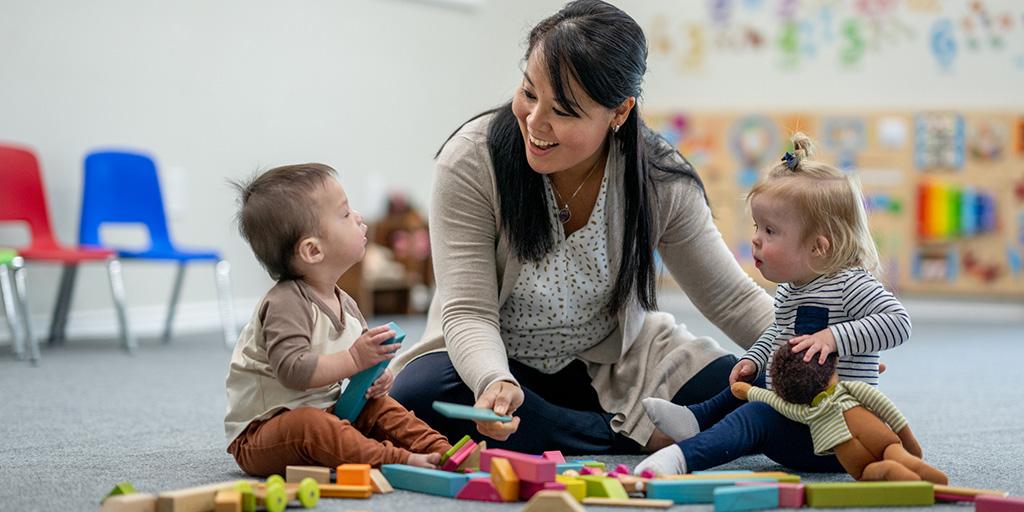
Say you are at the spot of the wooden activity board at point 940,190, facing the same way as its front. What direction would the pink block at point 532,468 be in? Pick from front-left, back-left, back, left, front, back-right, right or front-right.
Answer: front

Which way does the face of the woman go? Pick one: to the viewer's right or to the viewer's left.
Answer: to the viewer's left

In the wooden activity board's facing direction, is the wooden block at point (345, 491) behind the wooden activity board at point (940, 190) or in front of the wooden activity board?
in front

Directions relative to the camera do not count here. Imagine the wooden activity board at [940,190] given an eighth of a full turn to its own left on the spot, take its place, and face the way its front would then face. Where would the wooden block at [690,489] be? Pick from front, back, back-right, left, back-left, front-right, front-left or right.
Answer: front-right

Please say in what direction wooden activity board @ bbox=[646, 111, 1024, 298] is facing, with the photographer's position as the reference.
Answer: facing the viewer

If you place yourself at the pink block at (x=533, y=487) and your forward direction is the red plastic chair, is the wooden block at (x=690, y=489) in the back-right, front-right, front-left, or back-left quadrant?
back-right

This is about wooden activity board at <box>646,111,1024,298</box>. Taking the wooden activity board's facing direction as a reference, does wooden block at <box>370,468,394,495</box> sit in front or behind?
in front

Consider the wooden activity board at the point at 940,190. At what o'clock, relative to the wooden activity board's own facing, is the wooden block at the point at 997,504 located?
The wooden block is roughly at 12 o'clock from the wooden activity board.

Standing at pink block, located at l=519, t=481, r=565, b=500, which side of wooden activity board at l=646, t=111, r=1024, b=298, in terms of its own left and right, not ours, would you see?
front

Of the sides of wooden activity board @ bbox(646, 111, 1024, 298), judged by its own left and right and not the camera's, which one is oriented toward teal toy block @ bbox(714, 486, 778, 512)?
front

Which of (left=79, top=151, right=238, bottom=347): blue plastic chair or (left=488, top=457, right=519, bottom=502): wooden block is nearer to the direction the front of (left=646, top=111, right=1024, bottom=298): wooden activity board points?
the wooden block

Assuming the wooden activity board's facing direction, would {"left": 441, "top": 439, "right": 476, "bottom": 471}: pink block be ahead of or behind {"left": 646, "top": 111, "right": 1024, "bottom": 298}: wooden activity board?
ahead

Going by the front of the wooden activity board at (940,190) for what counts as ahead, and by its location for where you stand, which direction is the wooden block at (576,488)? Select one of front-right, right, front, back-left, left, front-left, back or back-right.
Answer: front

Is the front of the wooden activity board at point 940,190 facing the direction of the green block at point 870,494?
yes

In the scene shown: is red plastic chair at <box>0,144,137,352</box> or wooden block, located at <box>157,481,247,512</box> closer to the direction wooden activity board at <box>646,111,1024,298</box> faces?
the wooden block

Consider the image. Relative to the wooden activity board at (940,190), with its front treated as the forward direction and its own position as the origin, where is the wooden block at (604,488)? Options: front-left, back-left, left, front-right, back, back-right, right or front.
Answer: front
